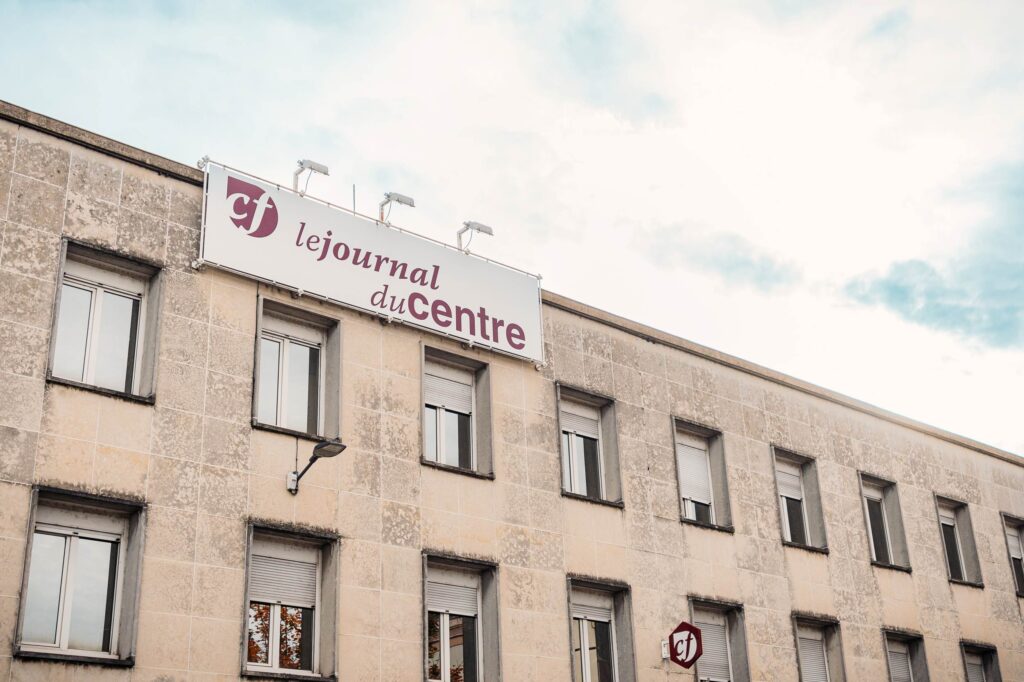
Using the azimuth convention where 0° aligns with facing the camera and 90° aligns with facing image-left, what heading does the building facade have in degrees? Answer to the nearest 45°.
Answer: approximately 315°
